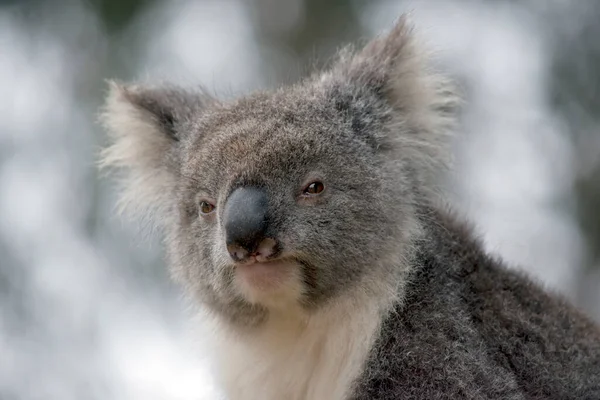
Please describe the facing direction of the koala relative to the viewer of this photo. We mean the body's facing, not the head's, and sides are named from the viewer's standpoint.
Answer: facing the viewer and to the left of the viewer
